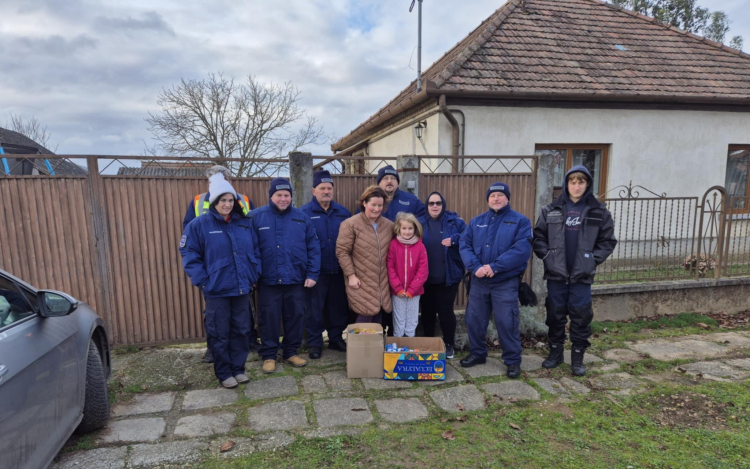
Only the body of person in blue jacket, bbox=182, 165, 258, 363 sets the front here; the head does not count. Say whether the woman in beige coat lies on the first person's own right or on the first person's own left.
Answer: on the first person's own left

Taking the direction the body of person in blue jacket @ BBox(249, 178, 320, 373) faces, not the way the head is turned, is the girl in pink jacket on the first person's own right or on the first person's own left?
on the first person's own left

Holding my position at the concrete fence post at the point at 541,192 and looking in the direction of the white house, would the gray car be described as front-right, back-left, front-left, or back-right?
back-left

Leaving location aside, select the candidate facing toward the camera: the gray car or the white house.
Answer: the white house

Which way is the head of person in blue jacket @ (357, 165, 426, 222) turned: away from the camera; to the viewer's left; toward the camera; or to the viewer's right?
toward the camera

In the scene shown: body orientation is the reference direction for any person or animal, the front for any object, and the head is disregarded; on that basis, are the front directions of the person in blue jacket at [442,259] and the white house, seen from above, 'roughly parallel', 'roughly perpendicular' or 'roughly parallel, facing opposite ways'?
roughly parallel

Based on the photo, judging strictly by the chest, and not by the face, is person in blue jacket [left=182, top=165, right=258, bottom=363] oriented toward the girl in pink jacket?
no

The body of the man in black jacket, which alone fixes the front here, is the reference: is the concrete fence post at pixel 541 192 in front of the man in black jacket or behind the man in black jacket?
behind

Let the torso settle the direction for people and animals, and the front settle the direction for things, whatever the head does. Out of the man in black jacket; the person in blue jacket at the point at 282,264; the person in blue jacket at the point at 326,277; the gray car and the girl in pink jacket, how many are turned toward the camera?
4

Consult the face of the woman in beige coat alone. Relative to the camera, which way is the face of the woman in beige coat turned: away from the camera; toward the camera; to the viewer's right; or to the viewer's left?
toward the camera

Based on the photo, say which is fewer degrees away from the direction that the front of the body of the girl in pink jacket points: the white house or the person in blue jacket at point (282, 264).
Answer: the person in blue jacket

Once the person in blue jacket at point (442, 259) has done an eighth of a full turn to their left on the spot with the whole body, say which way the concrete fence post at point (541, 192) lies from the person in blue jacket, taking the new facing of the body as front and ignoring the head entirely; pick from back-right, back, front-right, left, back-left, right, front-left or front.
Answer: left

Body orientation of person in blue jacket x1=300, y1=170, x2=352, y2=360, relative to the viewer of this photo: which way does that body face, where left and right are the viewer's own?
facing the viewer

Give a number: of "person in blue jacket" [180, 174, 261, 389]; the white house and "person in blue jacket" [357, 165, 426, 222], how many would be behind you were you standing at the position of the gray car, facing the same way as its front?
0

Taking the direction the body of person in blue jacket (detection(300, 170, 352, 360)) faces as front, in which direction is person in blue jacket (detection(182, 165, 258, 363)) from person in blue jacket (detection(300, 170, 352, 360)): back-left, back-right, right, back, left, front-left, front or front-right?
right

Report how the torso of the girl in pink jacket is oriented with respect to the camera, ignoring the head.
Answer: toward the camera

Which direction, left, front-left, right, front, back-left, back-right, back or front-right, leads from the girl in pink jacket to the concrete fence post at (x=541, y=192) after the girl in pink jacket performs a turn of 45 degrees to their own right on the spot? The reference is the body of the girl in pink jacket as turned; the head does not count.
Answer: back
